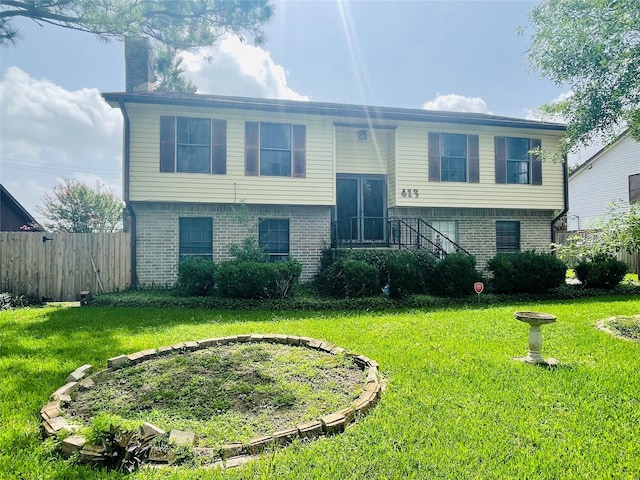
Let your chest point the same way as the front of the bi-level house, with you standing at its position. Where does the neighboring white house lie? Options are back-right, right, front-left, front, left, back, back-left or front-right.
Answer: back-left

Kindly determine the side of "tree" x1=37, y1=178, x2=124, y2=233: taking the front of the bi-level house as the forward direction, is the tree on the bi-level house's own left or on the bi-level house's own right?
on the bi-level house's own right

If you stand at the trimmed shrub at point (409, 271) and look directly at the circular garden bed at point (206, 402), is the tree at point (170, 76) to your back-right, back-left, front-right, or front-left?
back-right

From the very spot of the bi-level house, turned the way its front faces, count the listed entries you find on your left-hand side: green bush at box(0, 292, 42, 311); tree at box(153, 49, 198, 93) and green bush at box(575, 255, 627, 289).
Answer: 1

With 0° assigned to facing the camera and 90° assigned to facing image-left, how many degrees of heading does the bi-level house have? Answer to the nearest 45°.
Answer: approximately 0°

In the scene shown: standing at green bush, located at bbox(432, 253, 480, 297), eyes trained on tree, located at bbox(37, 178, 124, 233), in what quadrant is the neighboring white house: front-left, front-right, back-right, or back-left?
back-right

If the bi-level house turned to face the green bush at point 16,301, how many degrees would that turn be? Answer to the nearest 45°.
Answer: approximately 90° to its right

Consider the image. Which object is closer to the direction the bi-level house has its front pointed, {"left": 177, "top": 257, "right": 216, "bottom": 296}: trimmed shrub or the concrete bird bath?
the concrete bird bath
